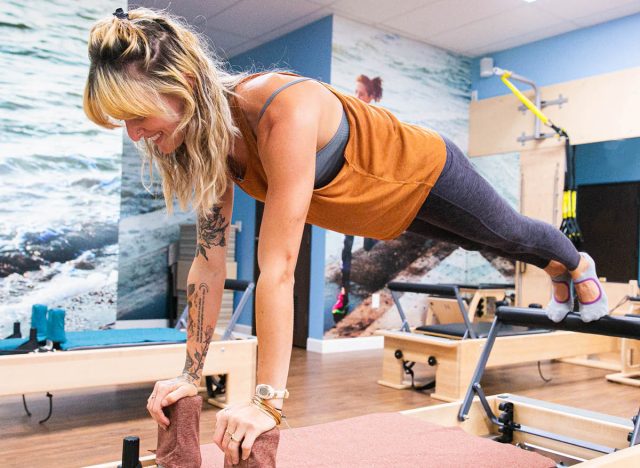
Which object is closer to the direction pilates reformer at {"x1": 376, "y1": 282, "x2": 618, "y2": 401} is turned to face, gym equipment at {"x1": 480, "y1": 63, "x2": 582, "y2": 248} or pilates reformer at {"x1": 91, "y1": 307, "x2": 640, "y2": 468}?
the pilates reformer

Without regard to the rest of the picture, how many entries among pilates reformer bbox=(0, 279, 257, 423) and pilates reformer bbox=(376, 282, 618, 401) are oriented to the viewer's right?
1

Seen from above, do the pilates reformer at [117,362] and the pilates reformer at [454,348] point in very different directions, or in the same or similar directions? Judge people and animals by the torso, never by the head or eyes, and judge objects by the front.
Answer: very different directions

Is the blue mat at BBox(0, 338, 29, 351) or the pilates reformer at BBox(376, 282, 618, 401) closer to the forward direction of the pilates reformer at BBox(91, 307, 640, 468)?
the pilates reformer

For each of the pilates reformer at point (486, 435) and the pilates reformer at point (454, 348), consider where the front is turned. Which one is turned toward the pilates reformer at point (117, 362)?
the pilates reformer at point (454, 348)

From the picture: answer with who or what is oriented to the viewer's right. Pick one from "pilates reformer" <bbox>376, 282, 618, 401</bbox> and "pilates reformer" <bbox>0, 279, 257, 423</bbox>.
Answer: "pilates reformer" <bbox>0, 279, 257, 423</bbox>

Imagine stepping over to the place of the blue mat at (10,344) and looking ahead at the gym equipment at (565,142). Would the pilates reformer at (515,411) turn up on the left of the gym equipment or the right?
right

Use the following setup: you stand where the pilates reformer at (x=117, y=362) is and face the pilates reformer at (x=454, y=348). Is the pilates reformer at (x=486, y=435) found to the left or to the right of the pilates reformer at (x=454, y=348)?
right

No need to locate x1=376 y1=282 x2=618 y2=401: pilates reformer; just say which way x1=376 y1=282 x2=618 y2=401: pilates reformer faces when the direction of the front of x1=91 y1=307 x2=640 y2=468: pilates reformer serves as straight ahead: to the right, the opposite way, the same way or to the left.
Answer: the opposite way

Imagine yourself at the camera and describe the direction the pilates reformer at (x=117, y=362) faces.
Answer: facing to the right of the viewer
